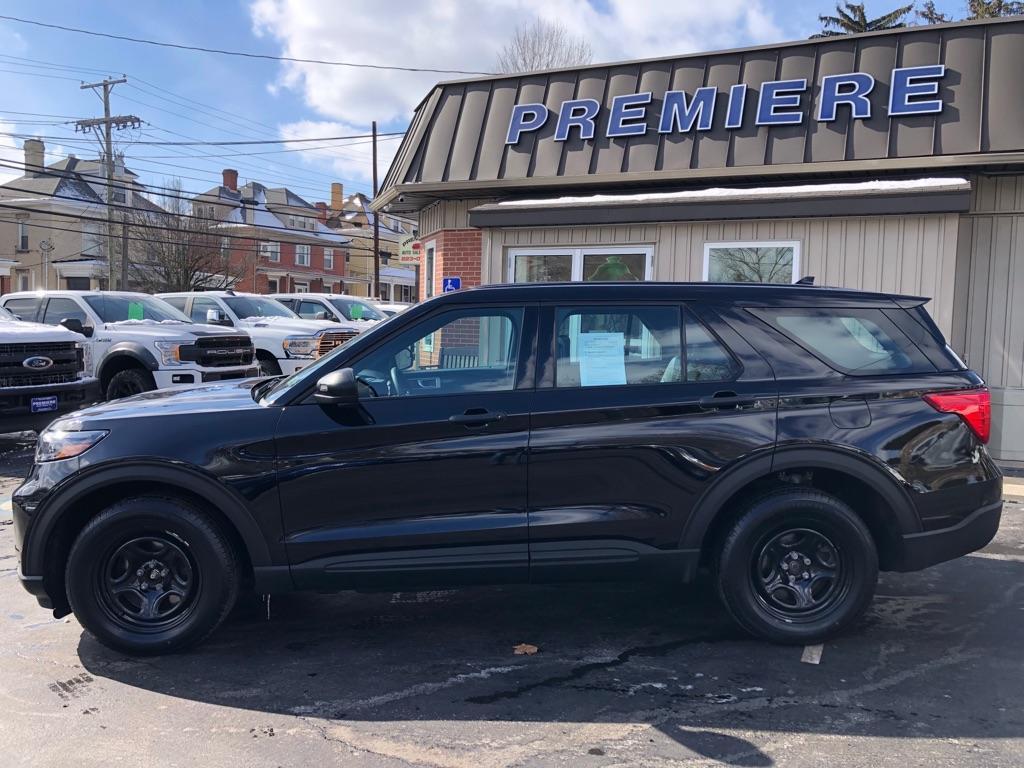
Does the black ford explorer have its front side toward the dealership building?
no

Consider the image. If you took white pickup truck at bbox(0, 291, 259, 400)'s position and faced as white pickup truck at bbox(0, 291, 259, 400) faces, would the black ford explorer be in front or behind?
in front

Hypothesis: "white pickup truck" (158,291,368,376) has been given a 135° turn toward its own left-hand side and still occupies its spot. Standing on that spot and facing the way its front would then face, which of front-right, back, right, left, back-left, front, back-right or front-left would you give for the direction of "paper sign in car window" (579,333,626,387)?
back

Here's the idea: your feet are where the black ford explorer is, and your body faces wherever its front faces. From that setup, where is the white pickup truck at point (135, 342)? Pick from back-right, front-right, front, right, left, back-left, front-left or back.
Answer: front-right

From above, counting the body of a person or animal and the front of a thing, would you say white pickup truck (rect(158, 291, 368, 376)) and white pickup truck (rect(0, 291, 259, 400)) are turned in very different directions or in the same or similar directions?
same or similar directions

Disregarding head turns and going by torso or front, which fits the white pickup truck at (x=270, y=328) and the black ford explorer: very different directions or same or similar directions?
very different directions

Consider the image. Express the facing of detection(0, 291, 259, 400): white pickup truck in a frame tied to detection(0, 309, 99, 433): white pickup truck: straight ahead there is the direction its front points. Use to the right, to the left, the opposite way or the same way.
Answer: the same way

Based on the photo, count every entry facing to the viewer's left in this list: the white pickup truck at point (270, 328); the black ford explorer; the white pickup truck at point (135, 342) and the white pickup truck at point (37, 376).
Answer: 1

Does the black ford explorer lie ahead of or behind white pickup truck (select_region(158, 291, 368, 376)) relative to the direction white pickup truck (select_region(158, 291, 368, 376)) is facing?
ahead

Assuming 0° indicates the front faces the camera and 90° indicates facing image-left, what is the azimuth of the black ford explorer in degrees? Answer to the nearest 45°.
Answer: approximately 90°

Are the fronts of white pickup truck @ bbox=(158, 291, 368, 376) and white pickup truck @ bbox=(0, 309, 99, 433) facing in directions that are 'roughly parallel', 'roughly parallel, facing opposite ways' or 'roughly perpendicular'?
roughly parallel

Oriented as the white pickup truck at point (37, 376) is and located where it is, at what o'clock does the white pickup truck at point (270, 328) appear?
the white pickup truck at point (270, 328) is roughly at 9 o'clock from the white pickup truck at point (37, 376).

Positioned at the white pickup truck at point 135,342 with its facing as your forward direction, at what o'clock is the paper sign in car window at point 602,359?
The paper sign in car window is roughly at 1 o'clock from the white pickup truck.

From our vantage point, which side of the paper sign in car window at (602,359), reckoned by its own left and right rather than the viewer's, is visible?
front

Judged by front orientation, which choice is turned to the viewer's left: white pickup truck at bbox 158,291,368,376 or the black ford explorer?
the black ford explorer

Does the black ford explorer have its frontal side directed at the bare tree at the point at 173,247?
no

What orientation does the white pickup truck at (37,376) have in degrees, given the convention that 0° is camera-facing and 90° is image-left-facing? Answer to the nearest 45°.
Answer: approximately 315°
